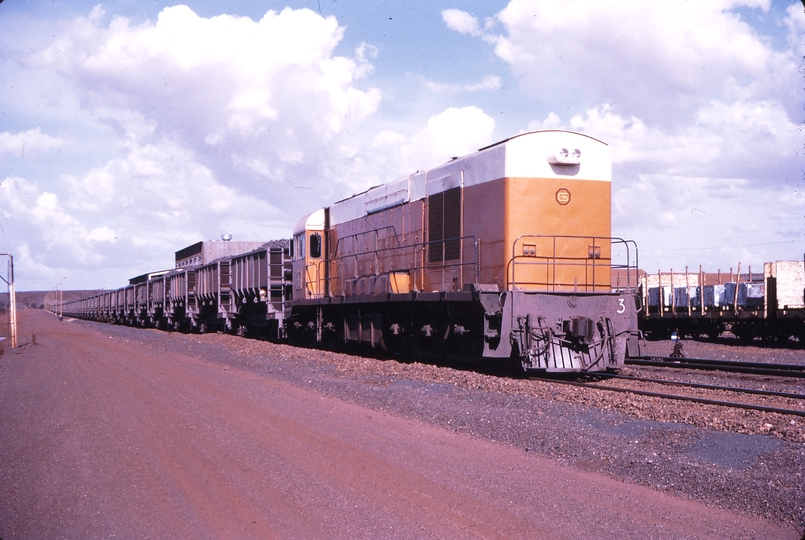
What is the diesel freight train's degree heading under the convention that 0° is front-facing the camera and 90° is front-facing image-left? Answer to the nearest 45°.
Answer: approximately 315°

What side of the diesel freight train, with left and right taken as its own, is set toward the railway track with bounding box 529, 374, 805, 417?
front
